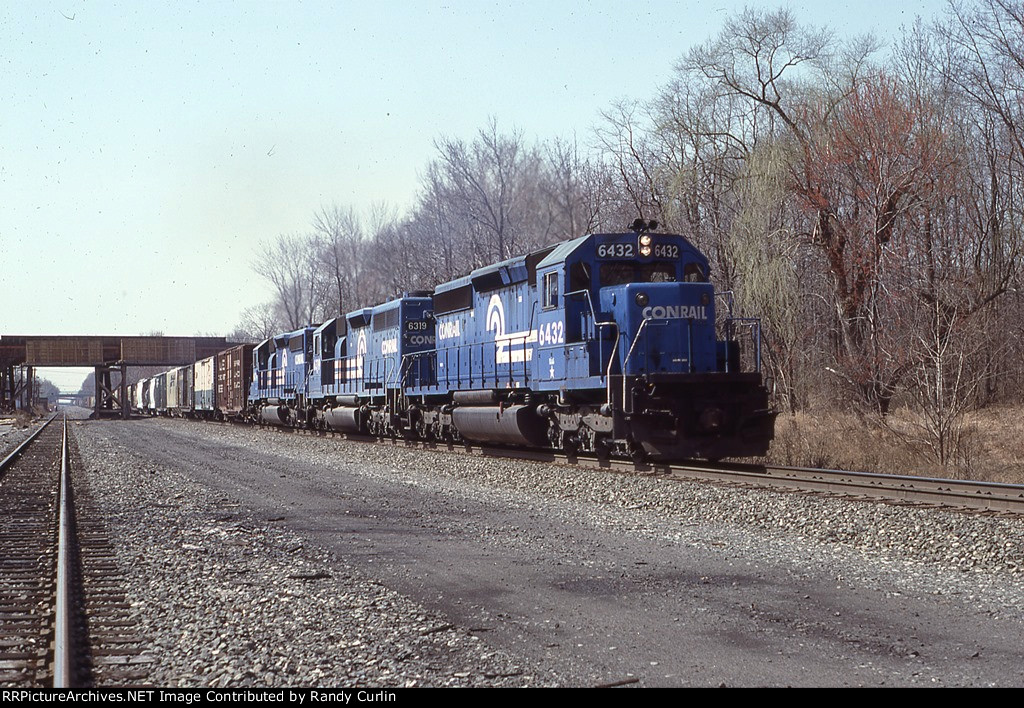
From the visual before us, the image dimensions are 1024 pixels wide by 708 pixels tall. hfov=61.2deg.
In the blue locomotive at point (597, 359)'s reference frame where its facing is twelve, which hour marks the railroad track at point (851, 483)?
The railroad track is roughly at 12 o'clock from the blue locomotive.

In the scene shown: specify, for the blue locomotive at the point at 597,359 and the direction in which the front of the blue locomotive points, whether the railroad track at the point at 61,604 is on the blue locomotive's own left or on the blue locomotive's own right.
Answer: on the blue locomotive's own right

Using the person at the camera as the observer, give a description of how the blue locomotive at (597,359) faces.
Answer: facing the viewer and to the right of the viewer
